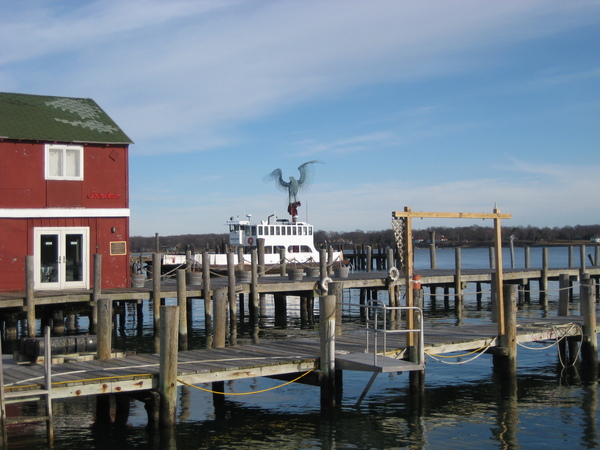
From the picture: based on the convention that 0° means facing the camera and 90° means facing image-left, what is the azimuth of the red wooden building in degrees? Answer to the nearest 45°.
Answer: approximately 0°

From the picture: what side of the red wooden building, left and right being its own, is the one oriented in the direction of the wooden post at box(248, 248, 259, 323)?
left

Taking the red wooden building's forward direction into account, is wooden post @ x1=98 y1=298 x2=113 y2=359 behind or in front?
in front

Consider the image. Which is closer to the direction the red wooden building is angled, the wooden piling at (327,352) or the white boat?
the wooden piling

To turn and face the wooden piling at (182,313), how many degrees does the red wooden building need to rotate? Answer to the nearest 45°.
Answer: approximately 45° to its left

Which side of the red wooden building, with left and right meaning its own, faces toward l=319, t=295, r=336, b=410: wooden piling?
front

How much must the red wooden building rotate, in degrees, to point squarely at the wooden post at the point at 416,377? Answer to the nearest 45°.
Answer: approximately 45° to its left

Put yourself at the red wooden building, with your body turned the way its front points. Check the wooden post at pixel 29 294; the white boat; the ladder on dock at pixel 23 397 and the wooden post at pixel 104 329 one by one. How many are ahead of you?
3

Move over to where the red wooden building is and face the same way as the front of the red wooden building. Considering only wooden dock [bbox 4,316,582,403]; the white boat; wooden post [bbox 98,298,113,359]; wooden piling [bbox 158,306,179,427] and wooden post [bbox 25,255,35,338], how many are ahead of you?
4

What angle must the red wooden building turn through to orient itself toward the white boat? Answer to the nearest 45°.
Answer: approximately 135° to its left

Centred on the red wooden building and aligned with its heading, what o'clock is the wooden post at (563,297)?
The wooden post is roughly at 10 o'clock from the red wooden building.

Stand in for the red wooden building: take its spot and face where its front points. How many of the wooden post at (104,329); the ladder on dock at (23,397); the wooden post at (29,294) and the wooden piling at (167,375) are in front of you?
4

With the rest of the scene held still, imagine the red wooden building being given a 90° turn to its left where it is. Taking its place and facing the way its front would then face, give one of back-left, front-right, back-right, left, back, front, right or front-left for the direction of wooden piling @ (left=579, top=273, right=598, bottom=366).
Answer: front-right

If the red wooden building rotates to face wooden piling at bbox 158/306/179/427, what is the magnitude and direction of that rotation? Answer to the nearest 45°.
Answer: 0° — it already faces it

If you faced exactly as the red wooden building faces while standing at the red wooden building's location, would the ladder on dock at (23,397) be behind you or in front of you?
in front

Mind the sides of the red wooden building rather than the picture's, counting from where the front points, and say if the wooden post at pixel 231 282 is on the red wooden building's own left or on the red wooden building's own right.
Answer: on the red wooden building's own left
